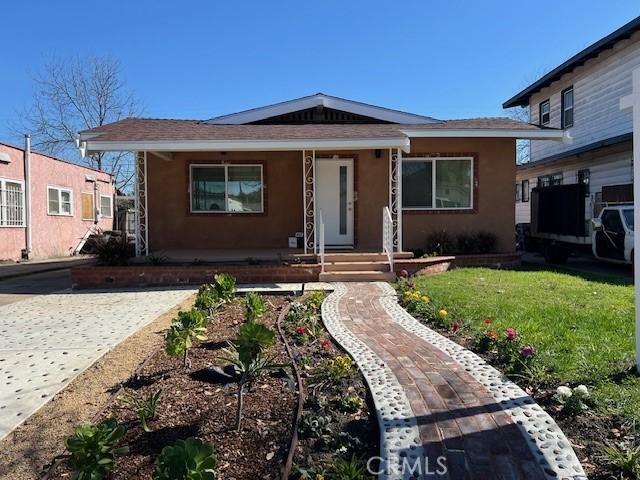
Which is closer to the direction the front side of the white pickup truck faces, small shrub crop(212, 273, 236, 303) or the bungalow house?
the small shrub

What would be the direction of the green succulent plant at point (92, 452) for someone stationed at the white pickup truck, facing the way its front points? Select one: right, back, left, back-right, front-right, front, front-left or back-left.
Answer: front-right

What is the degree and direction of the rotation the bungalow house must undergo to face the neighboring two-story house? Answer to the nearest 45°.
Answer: approximately 90° to its left

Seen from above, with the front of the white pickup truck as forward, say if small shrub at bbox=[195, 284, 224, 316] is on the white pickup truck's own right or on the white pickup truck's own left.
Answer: on the white pickup truck's own right

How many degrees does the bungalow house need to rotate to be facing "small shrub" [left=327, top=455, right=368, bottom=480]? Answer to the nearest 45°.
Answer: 0° — it already faces it

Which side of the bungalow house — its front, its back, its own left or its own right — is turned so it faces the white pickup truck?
left

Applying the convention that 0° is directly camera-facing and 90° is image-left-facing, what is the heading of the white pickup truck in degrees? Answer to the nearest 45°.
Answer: approximately 315°

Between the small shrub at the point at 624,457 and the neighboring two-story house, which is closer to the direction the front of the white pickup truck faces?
the small shrub

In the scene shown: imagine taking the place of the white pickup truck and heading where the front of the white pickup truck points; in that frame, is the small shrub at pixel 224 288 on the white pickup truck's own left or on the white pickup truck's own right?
on the white pickup truck's own right

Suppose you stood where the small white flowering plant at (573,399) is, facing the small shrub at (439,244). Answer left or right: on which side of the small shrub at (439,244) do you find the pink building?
left

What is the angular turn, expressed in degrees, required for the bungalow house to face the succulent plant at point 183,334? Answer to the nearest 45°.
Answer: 0° — it already faces it

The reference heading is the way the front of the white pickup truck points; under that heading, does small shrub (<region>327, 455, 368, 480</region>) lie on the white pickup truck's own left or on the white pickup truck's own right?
on the white pickup truck's own right
